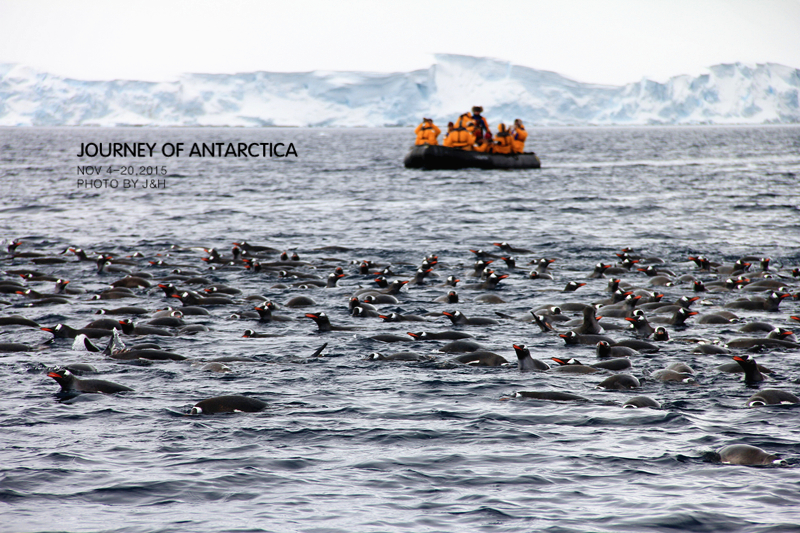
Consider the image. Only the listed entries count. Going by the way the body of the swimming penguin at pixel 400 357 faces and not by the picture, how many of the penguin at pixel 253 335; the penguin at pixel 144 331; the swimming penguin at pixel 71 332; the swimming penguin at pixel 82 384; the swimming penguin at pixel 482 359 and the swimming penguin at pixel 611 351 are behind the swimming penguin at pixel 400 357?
2

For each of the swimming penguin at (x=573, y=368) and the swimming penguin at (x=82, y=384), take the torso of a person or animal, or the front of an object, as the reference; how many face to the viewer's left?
2

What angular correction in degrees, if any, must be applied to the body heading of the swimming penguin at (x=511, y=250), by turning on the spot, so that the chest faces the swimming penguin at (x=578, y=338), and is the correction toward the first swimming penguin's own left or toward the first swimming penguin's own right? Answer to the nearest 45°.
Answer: approximately 90° to the first swimming penguin's own left

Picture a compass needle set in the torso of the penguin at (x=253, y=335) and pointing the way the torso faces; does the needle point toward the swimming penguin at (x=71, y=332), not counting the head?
yes

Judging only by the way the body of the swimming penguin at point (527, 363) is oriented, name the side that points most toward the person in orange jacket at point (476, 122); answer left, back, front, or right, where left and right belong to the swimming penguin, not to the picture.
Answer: right

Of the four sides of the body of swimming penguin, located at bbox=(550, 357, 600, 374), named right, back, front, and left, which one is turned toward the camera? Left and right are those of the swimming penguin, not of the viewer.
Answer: left

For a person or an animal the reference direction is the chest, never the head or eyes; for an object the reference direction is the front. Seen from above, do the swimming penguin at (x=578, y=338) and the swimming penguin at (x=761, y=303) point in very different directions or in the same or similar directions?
very different directions

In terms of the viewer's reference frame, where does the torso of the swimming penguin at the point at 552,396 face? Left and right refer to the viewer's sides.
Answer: facing to the left of the viewer

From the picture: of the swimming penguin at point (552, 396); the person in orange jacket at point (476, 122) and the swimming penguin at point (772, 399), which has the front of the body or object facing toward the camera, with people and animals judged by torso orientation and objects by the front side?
the person in orange jacket

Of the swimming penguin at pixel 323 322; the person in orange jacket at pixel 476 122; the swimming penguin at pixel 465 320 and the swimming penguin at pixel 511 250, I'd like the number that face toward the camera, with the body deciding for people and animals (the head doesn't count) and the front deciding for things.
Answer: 1

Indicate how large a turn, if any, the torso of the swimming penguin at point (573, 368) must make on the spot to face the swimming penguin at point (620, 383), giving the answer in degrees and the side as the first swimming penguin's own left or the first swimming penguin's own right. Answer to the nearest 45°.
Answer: approximately 135° to the first swimming penguin's own left

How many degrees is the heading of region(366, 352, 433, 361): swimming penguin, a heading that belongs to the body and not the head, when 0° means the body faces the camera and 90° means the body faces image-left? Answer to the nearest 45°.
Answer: approximately 90°

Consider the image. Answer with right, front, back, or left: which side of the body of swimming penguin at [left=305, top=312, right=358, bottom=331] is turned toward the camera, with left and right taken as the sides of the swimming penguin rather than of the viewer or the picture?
left
